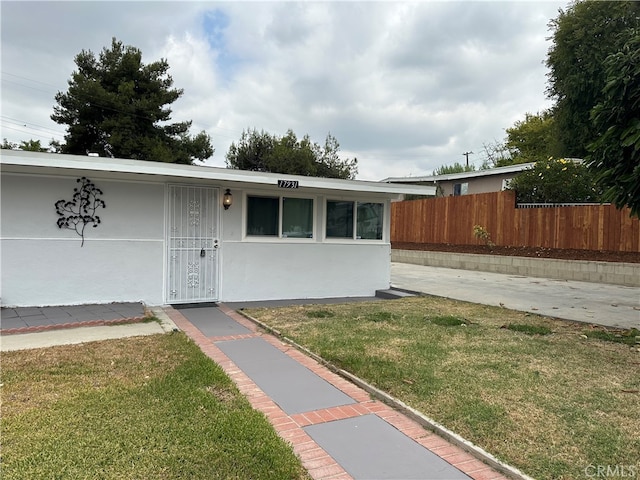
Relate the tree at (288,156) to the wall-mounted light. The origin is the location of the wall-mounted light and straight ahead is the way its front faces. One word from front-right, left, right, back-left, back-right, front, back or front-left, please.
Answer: back

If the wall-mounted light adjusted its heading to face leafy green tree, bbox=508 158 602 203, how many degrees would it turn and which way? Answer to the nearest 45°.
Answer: approximately 90° to its left

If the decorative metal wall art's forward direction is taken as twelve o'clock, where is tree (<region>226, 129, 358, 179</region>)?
The tree is roughly at 7 o'clock from the decorative metal wall art.

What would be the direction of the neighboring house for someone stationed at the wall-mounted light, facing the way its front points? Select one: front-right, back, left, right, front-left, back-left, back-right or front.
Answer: back-left

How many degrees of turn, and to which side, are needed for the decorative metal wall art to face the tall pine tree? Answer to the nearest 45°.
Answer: approximately 180°

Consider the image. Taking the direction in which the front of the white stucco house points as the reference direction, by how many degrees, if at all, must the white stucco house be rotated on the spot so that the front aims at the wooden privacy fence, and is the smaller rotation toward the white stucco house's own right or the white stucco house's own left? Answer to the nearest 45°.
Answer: approximately 135° to the white stucco house's own left

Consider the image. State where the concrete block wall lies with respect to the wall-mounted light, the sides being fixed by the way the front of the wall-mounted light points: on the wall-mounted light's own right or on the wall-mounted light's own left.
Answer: on the wall-mounted light's own left

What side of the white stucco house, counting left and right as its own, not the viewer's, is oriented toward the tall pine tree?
back

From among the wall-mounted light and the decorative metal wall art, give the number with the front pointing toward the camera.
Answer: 2

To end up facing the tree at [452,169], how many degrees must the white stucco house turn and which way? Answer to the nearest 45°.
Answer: approximately 135° to its left

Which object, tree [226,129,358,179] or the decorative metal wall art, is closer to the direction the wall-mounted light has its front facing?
the decorative metal wall art

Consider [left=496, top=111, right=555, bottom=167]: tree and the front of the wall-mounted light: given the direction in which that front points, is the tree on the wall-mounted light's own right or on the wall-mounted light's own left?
on the wall-mounted light's own left
